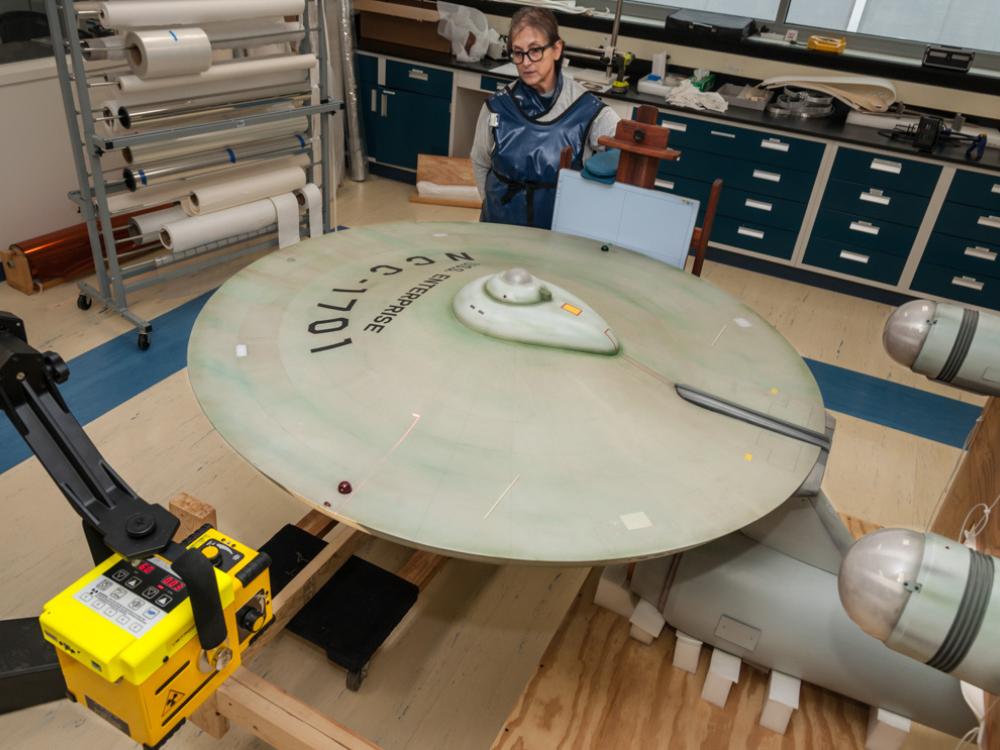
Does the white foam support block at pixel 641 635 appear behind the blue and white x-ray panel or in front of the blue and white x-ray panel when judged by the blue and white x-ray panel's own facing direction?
in front

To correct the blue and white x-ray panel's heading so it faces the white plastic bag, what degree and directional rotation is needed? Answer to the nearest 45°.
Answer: approximately 135° to its right

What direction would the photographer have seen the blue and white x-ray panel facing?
facing the viewer

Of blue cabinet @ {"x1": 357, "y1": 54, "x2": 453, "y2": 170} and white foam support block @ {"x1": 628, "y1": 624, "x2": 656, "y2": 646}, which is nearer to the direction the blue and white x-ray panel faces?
the white foam support block

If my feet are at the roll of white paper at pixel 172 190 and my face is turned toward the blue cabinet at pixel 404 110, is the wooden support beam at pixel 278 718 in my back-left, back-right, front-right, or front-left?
back-right

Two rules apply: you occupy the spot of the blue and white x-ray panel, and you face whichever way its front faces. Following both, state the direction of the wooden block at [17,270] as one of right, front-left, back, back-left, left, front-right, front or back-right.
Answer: right

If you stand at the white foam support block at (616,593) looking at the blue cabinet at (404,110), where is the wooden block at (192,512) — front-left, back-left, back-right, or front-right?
front-left

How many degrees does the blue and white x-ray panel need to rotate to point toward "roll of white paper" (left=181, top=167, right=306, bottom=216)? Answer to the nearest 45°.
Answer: approximately 135° to its right

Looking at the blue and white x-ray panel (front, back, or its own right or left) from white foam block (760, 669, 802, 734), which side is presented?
front

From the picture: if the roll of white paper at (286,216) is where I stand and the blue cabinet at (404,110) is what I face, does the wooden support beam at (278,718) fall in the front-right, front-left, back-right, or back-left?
back-right

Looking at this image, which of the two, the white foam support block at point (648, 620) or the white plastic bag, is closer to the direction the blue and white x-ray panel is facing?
the white foam support block

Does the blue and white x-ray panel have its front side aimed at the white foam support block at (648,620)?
yes

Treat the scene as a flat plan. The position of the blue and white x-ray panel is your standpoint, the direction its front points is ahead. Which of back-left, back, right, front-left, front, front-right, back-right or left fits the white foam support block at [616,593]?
front

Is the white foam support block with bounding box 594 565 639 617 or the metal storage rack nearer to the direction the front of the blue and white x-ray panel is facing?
the white foam support block

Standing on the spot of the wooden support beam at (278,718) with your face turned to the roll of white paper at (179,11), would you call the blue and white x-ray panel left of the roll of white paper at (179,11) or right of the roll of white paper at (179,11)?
right

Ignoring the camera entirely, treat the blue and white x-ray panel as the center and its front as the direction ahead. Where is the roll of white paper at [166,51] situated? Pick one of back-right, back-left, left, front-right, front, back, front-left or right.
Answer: right

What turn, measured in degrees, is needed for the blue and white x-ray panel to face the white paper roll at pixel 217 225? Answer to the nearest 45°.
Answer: approximately 90° to its right

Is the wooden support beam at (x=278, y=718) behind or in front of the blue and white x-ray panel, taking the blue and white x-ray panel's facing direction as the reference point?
in front
